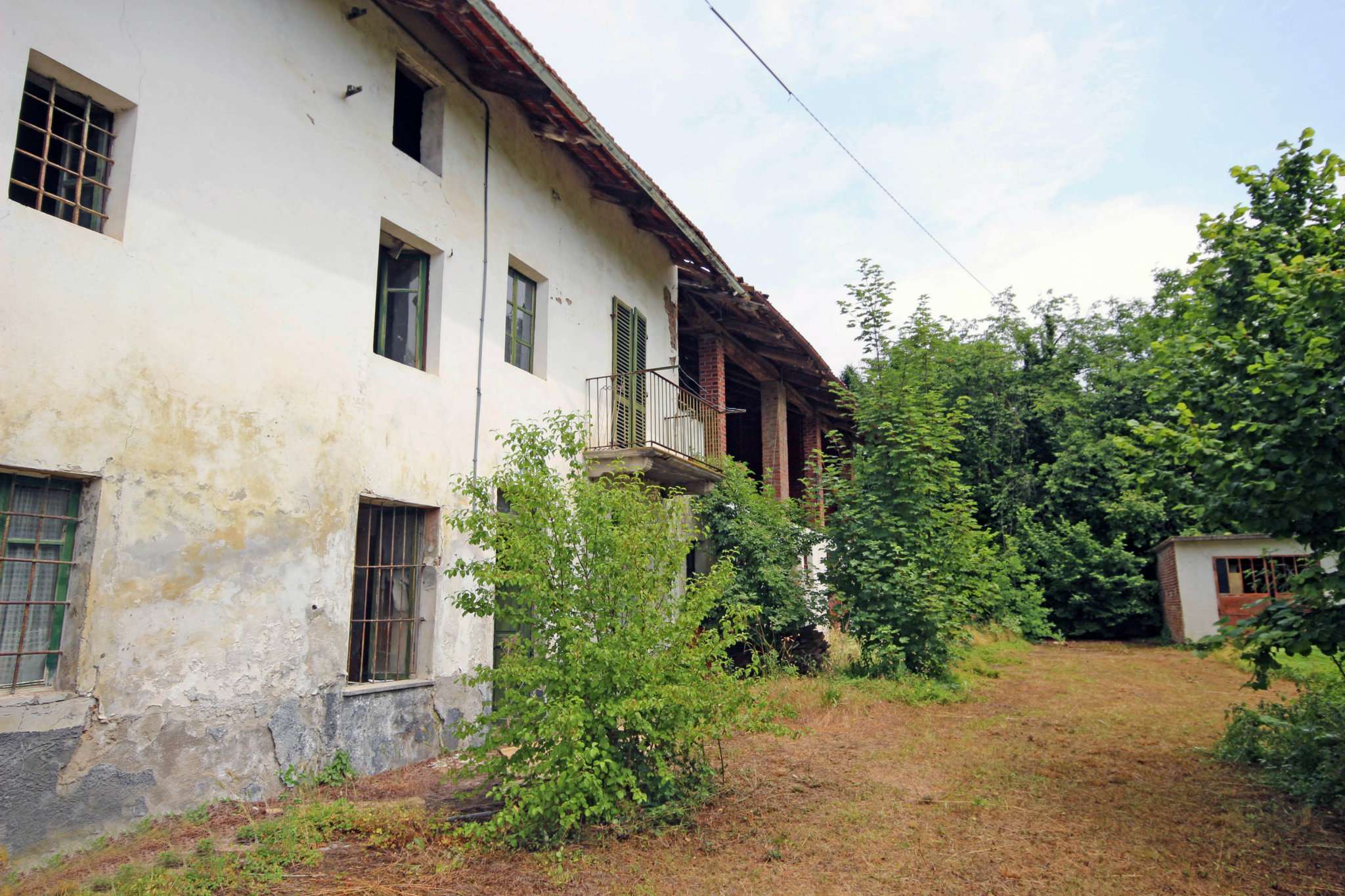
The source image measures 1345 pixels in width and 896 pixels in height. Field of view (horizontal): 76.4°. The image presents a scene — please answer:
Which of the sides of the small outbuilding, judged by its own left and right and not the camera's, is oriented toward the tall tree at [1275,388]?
front

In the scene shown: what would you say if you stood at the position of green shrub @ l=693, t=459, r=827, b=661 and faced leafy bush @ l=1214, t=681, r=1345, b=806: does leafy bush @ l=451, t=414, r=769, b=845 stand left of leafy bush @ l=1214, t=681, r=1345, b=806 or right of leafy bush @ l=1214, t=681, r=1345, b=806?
right

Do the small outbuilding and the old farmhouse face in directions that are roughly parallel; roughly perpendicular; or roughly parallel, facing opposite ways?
roughly perpendicular

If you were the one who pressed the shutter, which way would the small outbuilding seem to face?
facing the viewer

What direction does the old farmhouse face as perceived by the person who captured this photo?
facing the viewer and to the right of the viewer

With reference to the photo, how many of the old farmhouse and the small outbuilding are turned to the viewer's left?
0

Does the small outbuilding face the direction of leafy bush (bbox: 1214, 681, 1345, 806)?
yes

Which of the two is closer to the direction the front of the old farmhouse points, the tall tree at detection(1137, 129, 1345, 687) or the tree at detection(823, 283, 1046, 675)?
the tall tree

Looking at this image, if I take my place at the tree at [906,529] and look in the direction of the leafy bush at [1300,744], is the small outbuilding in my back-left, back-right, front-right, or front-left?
back-left
